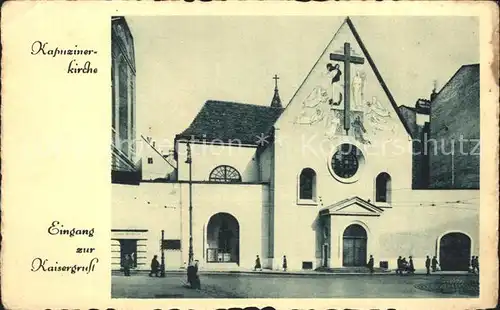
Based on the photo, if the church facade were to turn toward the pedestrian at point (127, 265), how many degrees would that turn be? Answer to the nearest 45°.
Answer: approximately 45° to its right

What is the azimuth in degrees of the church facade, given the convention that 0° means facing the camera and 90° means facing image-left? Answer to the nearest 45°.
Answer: approximately 0°
